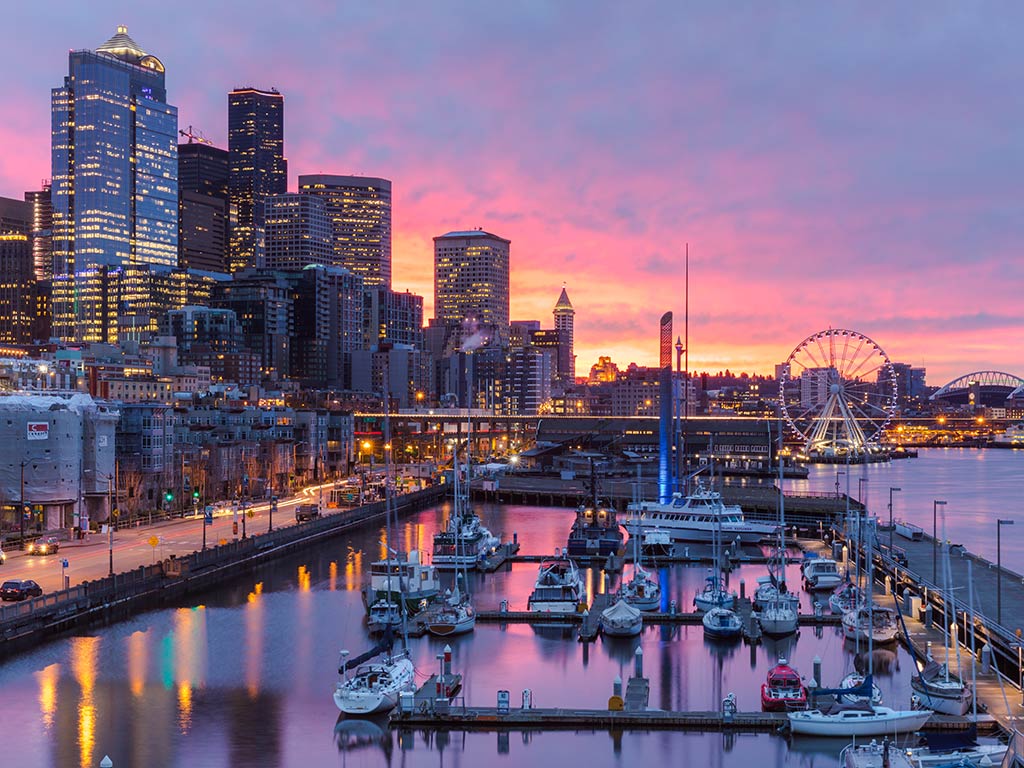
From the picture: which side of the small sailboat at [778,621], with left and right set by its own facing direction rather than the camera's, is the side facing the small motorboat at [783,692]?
front

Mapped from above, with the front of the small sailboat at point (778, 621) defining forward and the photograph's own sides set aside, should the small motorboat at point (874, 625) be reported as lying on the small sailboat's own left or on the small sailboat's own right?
on the small sailboat's own left

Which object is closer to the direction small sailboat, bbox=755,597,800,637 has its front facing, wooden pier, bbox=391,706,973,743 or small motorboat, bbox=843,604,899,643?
the wooden pier

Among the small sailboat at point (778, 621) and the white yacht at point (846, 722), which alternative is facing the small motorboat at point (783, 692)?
the small sailboat at point (778, 621)

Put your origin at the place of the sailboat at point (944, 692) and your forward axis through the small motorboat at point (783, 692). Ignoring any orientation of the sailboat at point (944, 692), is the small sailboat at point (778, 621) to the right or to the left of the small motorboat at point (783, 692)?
right

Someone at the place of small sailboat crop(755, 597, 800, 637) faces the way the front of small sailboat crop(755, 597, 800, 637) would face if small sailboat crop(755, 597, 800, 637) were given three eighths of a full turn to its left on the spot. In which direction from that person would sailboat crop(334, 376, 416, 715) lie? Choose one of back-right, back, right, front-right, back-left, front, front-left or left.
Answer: back

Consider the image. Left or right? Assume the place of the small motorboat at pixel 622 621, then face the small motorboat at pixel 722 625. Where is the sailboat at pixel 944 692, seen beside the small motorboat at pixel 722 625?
right

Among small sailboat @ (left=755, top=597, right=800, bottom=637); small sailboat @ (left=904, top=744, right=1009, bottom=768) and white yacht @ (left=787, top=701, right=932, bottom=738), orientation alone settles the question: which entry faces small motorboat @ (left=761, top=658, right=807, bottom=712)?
small sailboat @ (left=755, top=597, right=800, bottom=637)

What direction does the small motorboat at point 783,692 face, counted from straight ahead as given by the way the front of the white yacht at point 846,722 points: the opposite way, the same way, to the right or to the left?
to the right

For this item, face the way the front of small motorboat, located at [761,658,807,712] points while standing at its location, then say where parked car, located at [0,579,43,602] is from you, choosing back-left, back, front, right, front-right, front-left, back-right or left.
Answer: left

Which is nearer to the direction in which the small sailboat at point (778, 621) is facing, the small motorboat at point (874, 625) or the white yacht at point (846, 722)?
the white yacht
